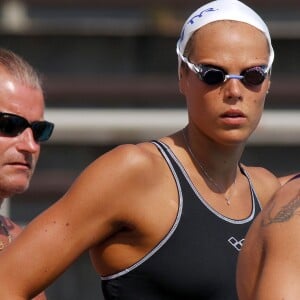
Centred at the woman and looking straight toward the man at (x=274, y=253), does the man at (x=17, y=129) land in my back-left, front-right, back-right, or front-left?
back-right

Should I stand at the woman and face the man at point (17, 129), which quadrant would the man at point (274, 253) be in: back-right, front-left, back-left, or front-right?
back-left

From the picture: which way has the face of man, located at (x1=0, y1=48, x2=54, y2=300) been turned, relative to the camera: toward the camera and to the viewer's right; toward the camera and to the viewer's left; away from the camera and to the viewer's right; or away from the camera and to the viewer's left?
toward the camera and to the viewer's right

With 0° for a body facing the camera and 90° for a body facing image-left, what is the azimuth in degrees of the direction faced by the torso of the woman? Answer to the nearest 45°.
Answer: approximately 315°
